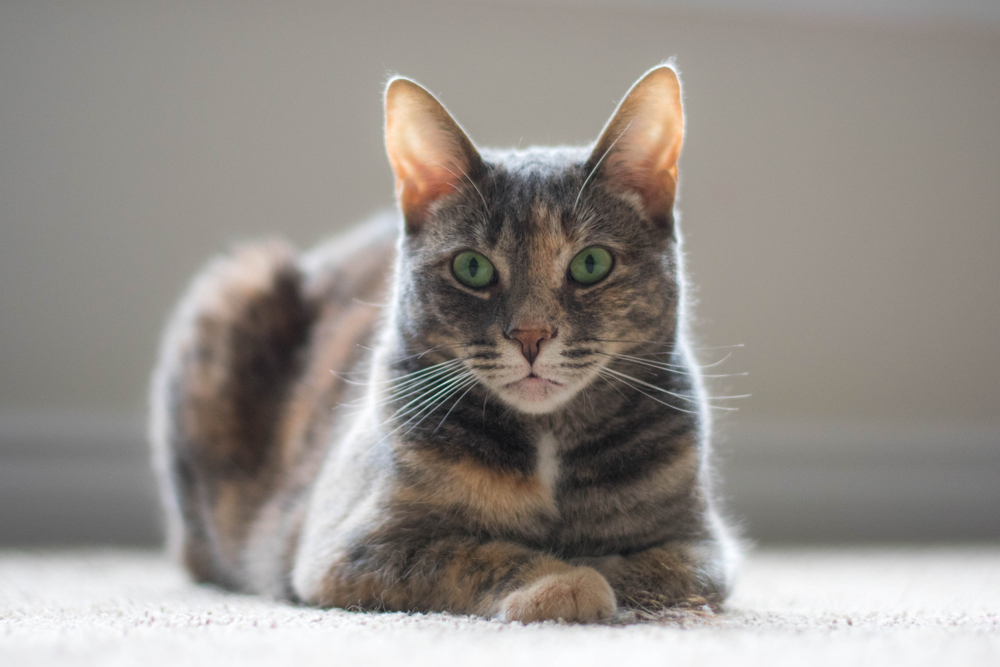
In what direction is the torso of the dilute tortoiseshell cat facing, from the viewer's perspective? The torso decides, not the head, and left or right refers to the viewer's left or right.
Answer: facing the viewer and to the right of the viewer
